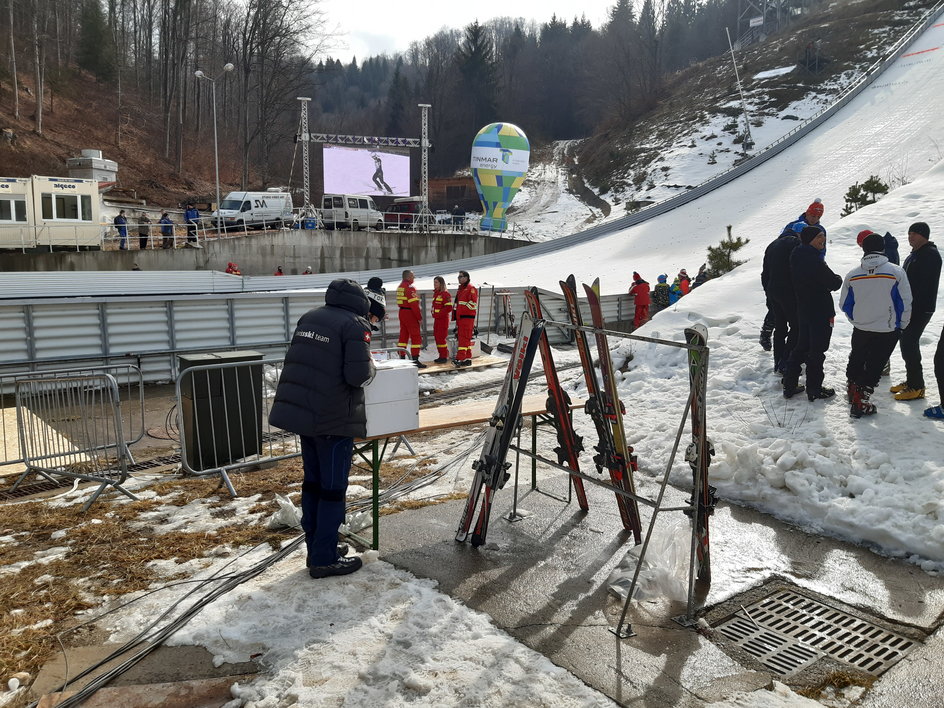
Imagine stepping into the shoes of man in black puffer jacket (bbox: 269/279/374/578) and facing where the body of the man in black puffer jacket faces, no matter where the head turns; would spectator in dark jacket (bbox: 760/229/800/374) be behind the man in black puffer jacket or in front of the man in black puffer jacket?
in front

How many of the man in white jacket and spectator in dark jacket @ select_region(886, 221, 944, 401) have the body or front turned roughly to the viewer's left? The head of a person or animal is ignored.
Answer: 1

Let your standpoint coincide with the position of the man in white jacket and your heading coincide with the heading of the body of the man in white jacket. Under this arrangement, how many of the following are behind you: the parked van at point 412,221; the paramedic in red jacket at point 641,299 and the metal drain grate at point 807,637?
1

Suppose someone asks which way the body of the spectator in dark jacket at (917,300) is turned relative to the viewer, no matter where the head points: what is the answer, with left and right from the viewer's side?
facing to the left of the viewer

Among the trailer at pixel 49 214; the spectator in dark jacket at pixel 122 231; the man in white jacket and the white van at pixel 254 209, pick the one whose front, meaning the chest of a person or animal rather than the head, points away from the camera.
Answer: the man in white jacket

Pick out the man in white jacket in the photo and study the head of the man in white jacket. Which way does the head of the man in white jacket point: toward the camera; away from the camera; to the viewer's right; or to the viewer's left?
away from the camera

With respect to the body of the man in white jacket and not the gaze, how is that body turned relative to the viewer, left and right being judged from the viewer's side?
facing away from the viewer

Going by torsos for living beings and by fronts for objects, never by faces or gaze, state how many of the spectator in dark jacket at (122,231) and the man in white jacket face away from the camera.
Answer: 1
